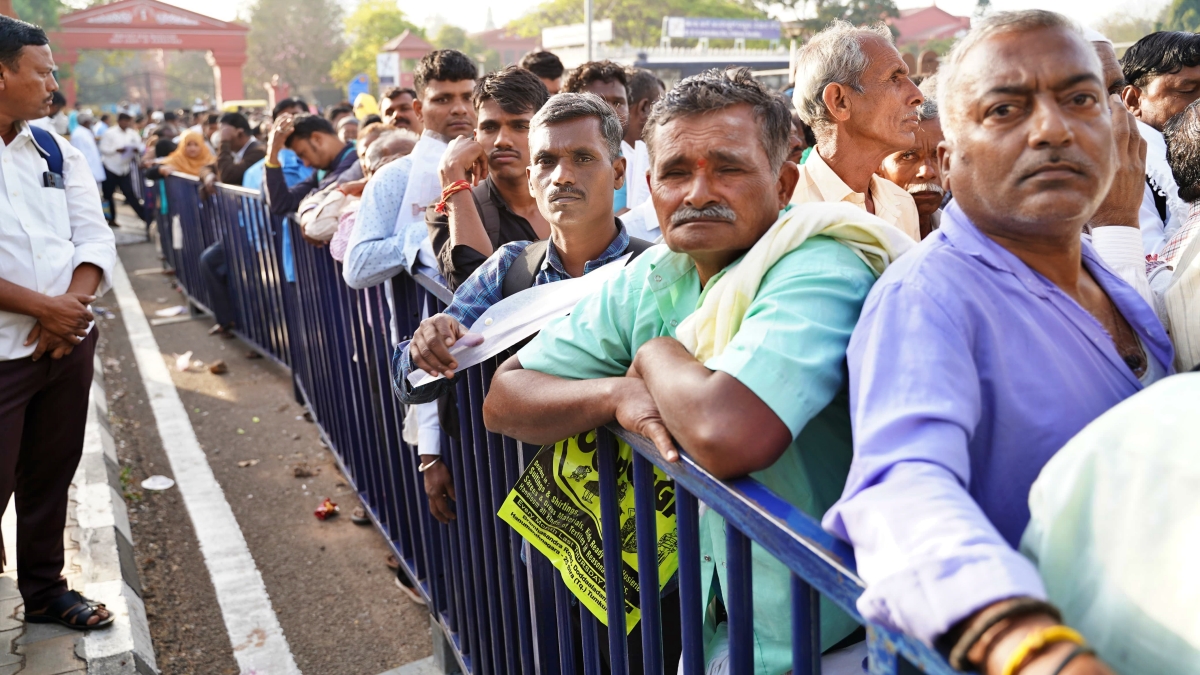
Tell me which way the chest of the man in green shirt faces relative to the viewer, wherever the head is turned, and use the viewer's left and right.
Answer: facing the viewer and to the left of the viewer

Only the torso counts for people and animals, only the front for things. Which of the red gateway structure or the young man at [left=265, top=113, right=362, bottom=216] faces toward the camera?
the red gateway structure

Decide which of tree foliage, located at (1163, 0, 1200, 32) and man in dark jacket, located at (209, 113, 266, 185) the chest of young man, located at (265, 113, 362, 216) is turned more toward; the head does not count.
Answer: the man in dark jacket

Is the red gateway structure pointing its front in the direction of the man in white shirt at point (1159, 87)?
yes

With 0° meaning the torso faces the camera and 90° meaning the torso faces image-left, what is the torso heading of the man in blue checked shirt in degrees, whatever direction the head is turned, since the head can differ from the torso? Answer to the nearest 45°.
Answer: approximately 45°

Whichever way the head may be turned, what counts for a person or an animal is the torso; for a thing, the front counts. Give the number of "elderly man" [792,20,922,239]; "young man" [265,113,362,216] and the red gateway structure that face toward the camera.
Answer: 1

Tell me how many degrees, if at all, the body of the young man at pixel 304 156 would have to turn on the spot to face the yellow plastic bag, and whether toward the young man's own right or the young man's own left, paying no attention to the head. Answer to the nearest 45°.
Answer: approximately 90° to the young man's own left

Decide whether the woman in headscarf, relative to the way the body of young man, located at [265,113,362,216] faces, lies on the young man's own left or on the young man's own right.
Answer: on the young man's own right

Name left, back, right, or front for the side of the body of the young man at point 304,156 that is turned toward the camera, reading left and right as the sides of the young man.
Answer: left

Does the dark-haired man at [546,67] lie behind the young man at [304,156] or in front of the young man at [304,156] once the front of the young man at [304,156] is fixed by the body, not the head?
behind

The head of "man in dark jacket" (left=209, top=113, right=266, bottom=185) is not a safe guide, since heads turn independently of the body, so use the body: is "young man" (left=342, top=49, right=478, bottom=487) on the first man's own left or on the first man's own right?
on the first man's own left

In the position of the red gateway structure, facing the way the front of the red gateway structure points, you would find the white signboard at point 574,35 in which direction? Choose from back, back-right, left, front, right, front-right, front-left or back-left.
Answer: front-left

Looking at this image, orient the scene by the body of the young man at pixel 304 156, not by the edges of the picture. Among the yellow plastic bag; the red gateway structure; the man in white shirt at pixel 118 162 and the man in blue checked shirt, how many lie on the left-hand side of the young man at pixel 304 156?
2

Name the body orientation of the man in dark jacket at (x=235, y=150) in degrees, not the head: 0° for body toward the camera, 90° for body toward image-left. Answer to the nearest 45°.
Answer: approximately 45°

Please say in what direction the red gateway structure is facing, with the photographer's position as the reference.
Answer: facing the viewer
